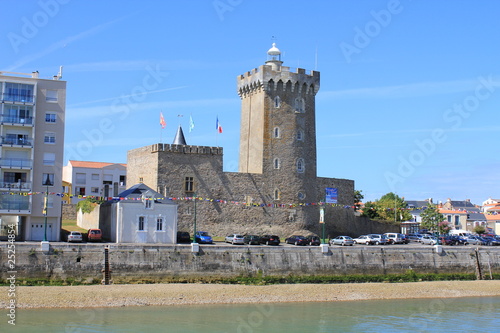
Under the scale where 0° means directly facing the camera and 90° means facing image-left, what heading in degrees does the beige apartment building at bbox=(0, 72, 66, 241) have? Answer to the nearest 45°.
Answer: approximately 0°

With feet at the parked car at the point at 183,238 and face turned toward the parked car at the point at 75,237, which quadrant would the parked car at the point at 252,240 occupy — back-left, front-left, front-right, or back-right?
back-left

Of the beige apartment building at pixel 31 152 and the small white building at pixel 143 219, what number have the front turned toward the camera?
2

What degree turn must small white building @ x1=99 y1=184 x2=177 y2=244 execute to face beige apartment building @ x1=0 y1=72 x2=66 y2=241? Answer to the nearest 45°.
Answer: approximately 90° to its right

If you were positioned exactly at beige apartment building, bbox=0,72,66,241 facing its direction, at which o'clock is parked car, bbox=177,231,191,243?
The parked car is roughly at 9 o'clock from the beige apartment building.

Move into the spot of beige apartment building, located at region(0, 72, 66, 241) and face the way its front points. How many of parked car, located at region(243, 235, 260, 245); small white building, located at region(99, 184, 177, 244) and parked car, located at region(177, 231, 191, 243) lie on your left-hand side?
3

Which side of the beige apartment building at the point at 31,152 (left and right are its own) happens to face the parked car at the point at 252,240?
left

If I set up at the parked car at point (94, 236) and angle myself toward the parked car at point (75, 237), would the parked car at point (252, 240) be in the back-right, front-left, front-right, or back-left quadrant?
back-left

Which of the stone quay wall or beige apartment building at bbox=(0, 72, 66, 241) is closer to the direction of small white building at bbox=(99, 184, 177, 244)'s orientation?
the stone quay wall
